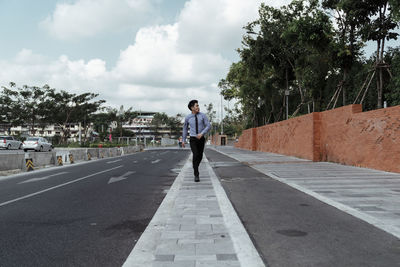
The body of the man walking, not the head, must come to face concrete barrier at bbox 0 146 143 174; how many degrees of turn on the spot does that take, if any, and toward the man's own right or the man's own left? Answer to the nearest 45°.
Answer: approximately 135° to the man's own right

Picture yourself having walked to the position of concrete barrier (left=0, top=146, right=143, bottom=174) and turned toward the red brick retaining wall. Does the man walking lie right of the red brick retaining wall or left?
right

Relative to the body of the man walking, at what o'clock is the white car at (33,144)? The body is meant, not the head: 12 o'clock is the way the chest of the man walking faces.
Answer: The white car is roughly at 5 o'clock from the man walking.

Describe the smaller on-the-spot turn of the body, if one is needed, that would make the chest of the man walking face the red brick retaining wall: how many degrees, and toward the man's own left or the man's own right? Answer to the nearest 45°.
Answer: approximately 135° to the man's own left

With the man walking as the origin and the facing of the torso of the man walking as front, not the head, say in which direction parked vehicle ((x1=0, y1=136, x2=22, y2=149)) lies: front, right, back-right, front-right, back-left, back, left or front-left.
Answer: back-right

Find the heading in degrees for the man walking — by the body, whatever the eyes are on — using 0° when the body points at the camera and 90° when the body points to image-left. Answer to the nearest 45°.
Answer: approximately 0°
